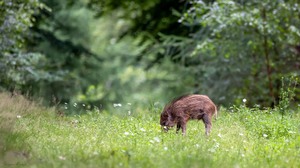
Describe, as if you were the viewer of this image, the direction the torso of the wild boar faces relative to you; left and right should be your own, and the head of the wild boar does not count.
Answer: facing to the left of the viewer
